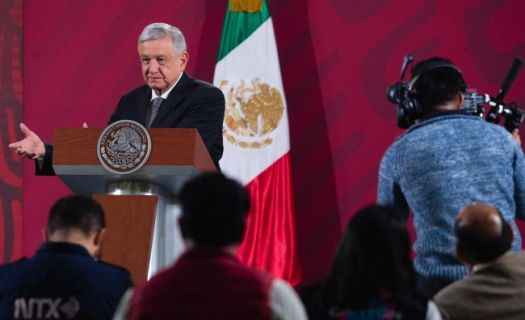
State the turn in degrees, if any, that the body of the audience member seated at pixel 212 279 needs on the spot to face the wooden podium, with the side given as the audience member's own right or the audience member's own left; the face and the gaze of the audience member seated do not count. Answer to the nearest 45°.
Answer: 0° — they already face it

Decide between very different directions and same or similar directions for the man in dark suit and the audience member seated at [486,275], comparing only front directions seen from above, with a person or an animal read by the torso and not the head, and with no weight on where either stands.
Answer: very different directions

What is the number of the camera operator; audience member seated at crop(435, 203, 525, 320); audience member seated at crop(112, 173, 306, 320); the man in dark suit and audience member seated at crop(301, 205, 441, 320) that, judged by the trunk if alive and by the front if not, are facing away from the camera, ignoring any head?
4

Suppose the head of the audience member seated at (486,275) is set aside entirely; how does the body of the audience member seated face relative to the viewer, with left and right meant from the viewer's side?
facing away from the viewer

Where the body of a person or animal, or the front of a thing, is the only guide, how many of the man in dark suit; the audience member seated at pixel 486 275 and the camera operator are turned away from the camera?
2

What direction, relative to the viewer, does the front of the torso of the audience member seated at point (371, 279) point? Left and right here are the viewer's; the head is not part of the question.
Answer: facing away from the viewer

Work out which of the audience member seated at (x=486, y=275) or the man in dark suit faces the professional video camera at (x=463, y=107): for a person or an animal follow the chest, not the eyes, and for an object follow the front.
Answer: the audience member seated

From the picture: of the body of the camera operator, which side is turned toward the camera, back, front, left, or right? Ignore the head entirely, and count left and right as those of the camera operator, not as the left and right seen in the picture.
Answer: back

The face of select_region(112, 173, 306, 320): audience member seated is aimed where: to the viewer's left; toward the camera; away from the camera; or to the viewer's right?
away from the camera

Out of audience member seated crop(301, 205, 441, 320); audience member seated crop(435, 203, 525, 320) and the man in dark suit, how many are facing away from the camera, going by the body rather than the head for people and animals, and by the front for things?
2

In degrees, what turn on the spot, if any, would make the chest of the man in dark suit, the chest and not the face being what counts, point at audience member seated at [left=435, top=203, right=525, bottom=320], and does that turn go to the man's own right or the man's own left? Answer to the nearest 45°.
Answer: approximately 90° to the man's own left

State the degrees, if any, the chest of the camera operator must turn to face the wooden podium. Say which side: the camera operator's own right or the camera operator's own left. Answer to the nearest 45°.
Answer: approximately 90° to the camera operator's own left

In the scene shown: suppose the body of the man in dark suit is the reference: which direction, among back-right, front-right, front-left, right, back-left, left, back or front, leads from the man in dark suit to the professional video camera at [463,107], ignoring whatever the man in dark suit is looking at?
left

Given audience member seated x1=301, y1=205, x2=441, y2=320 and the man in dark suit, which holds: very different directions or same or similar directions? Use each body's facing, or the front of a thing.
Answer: very different directions

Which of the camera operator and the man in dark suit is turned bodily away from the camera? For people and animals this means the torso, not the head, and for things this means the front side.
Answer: the camera operator

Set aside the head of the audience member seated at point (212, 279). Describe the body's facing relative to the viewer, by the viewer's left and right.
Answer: facing away from the viewer

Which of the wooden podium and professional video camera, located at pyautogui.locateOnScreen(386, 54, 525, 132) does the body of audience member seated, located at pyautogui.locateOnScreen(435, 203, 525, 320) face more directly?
the professional video camera

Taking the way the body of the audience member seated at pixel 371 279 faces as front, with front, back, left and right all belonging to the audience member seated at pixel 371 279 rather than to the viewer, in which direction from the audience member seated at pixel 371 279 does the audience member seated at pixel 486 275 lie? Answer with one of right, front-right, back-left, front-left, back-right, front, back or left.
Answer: front-right
